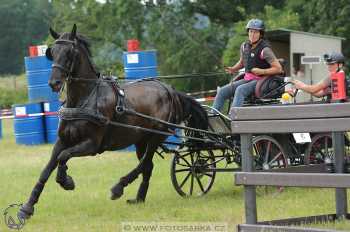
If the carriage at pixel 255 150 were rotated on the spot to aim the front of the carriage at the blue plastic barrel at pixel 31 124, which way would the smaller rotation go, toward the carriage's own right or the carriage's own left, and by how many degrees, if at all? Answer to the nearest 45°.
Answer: approximately 90° to the carriage's own right

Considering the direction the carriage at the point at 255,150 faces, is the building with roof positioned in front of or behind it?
behind

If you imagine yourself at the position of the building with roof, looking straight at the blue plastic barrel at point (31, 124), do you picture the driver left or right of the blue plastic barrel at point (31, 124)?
left

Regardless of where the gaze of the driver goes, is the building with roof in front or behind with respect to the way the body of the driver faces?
behind

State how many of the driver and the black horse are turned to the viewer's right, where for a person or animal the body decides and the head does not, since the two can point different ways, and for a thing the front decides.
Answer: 0

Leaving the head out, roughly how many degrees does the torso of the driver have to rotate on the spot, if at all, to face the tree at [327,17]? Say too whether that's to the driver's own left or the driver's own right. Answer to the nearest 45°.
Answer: approximately 135° to the driver's own right

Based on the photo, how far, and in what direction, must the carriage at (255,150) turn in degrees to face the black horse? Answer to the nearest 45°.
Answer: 0° — it already faces it

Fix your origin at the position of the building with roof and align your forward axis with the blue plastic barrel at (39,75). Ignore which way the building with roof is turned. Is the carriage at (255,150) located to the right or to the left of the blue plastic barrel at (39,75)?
left

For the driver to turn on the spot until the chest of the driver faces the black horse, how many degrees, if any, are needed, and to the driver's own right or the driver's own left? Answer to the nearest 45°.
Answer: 0° — they already face it

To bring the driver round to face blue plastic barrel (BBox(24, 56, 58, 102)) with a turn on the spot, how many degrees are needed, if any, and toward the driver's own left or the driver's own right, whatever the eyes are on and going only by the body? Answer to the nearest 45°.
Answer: approximately 90° to the driver's own right

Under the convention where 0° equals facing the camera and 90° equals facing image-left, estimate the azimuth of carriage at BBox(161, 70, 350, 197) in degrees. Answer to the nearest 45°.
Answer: approximately 45°

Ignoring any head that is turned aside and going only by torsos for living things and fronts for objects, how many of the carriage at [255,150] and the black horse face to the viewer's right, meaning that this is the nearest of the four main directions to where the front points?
0
